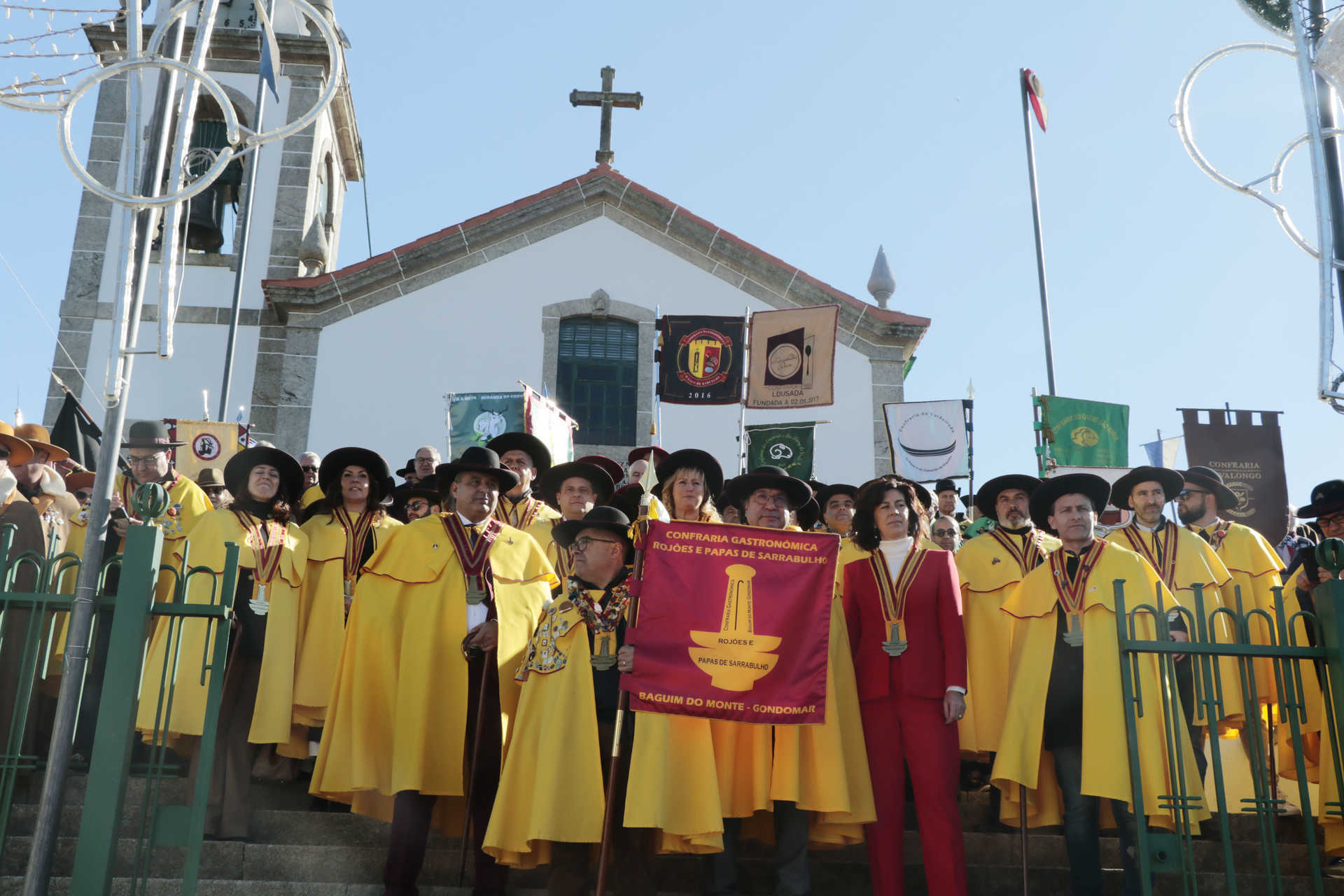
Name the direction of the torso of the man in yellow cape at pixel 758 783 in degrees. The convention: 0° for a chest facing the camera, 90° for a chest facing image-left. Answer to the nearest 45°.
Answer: approximately 0°

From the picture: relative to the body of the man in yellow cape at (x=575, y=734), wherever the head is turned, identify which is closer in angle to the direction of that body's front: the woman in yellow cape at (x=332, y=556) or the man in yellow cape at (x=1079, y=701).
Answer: the man in yellow cape

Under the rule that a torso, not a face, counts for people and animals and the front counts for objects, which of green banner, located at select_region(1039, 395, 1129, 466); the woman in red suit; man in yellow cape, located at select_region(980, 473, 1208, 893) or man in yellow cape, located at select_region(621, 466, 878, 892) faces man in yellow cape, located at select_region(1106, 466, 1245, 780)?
the green banner

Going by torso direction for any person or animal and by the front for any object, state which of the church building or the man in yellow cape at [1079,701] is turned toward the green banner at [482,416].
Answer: the church building

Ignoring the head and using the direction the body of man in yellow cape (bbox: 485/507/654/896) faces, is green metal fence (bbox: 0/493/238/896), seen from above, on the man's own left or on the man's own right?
on the man's own right
